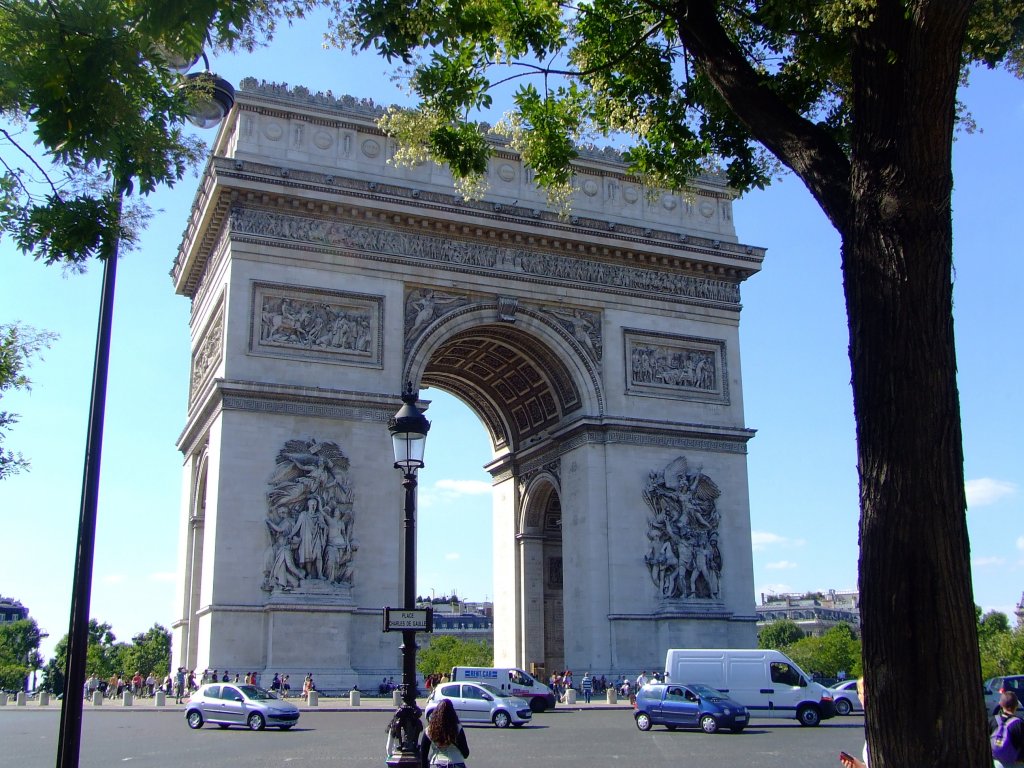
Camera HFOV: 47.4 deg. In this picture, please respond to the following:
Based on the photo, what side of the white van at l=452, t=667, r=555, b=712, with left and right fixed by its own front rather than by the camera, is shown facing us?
right

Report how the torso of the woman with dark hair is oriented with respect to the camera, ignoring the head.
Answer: away from the camera

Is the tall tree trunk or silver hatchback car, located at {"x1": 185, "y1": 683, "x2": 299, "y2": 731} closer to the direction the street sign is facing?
the tall tree trunk

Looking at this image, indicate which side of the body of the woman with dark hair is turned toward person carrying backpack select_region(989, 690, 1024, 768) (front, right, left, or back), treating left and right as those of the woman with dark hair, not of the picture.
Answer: right

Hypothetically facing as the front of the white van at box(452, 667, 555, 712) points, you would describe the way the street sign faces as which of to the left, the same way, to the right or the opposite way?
to the right

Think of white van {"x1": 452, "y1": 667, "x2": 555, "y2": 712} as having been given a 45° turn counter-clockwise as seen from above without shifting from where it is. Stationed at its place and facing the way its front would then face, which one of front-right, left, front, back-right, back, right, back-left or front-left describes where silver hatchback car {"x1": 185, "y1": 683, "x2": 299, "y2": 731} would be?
back

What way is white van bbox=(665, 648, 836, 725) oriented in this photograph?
to the viewer's right

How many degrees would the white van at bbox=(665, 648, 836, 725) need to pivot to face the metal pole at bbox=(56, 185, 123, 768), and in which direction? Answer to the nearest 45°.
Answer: approximately 90° to its right

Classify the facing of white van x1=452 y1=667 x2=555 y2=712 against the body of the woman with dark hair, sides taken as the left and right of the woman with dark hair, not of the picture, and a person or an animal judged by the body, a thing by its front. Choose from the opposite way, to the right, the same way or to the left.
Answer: to the right

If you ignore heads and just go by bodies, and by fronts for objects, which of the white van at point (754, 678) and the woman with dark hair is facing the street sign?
the woman with dark hair
